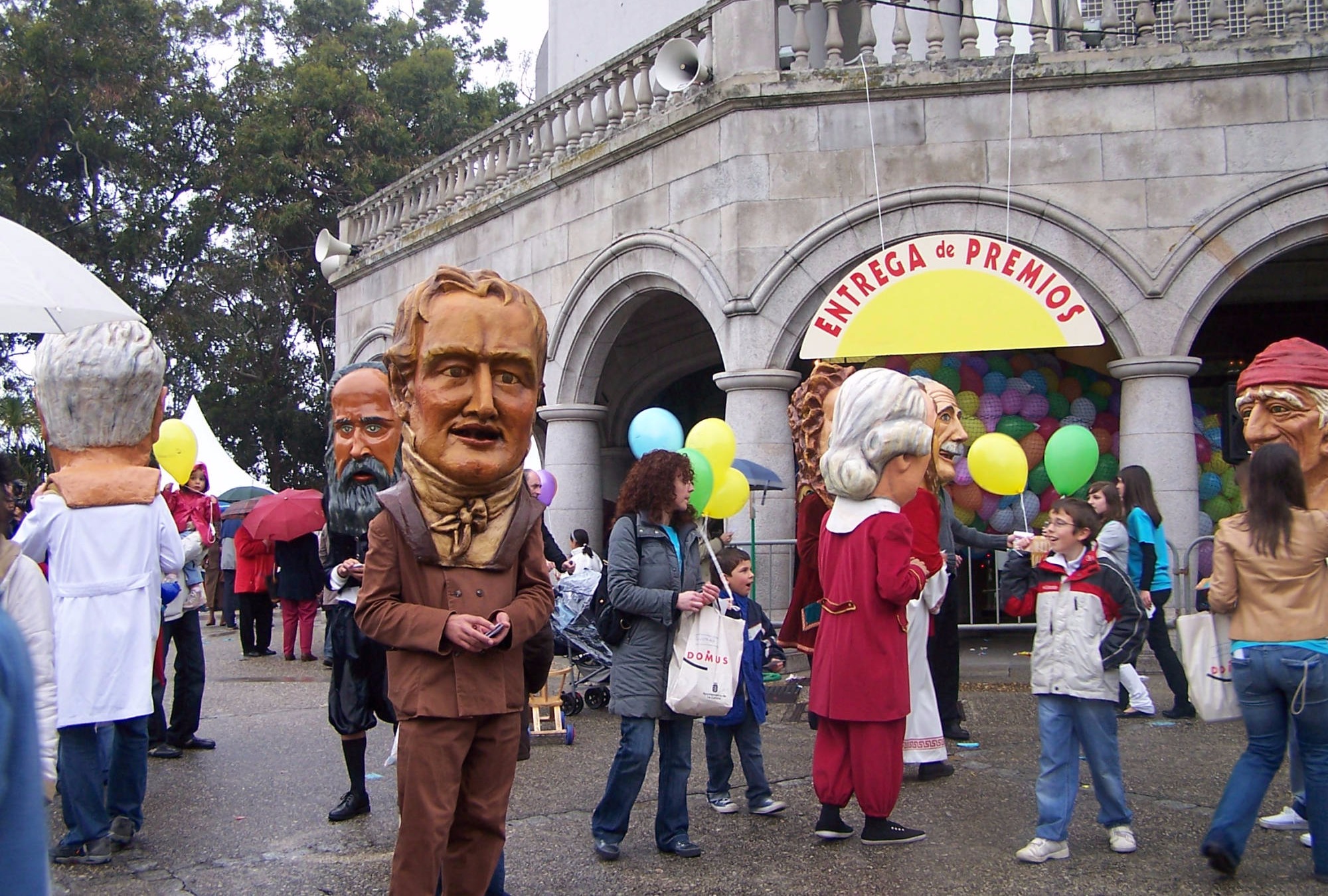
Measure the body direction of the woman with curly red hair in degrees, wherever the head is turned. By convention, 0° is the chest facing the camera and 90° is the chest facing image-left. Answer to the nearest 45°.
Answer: approximately 315°

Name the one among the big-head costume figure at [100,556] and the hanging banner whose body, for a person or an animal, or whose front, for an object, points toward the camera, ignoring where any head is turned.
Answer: the hanging banner

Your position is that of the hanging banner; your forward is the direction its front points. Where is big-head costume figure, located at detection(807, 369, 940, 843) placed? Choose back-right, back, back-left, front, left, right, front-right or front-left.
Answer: front

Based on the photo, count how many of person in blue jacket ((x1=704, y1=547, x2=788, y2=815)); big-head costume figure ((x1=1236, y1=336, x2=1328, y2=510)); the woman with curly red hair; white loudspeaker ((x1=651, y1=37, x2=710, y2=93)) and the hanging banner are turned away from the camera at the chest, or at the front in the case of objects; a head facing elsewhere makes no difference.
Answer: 0

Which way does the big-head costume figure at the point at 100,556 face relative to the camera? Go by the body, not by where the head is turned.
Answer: away from the camera

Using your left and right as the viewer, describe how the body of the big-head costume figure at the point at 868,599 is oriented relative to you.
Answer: facing away from the viewer and to the right of the viewer

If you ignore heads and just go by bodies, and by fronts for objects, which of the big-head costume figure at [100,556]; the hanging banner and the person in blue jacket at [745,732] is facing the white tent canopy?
the big-head costume figure

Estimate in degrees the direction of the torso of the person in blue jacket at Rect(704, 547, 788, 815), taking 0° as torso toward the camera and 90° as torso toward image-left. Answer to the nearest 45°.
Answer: approximately 315°

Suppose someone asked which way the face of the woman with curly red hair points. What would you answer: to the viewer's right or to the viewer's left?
to the viewer's right

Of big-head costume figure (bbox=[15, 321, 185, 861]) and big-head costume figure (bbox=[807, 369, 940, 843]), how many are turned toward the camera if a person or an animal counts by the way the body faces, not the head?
0

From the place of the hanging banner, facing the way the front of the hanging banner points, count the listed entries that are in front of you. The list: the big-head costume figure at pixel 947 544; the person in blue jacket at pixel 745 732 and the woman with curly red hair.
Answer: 3

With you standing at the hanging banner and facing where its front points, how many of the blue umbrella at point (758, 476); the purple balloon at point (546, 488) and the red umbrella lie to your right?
3

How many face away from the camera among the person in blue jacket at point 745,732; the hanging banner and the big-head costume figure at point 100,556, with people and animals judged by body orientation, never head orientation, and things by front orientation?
1

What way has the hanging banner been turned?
toward the camera

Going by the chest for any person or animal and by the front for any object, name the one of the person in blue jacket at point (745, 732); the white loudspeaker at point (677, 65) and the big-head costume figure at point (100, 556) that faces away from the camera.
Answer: the big-head costume figure

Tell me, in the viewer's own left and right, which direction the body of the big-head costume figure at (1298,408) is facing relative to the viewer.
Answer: facing the viewer and to the left of the viewer

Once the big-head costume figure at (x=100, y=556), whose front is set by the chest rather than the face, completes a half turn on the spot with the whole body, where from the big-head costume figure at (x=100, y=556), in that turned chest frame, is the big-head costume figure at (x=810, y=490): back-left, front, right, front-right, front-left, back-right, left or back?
left
